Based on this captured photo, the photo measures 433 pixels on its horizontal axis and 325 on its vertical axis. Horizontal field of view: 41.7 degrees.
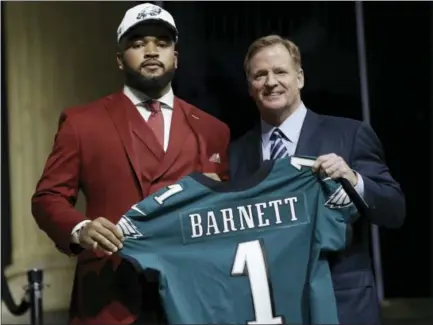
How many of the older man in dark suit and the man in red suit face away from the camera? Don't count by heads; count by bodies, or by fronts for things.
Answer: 0

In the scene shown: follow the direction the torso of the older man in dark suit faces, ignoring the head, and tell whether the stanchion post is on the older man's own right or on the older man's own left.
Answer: on the older man's own right
